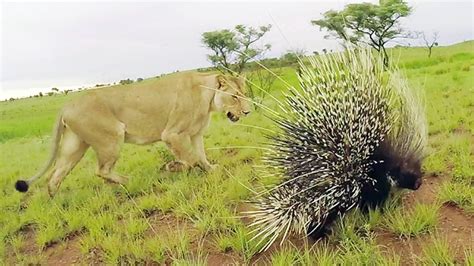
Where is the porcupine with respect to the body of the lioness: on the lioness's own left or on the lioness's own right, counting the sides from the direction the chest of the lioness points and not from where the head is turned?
on the lioness's own right

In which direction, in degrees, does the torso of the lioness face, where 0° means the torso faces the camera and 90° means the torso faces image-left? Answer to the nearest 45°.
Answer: approximately 270°

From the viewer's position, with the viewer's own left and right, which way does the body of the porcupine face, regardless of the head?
facing away from the viewer and to the right of the viewer

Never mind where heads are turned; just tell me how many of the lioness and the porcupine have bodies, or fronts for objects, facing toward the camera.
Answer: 0
